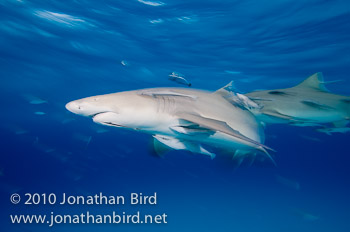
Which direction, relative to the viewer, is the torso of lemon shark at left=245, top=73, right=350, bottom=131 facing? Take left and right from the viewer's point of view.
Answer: facing to the left of the viewer
